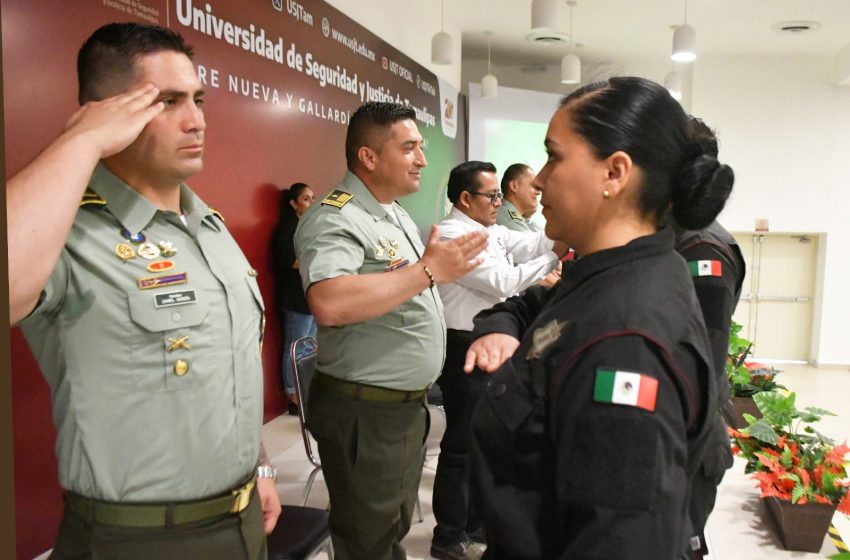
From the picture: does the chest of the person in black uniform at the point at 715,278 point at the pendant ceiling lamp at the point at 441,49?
no

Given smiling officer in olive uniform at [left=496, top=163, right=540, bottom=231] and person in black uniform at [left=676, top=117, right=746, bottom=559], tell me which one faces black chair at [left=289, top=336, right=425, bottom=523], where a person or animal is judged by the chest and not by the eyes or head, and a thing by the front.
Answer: the person in black uniform

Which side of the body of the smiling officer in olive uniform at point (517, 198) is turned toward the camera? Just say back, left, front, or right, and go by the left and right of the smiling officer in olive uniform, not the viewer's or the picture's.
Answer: right

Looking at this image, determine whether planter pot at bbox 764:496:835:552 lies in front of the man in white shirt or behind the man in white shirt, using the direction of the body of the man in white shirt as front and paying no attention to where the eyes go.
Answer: in front

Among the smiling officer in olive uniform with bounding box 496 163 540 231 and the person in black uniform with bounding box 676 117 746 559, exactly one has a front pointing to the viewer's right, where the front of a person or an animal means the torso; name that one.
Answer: the smiling officer in olive uniform

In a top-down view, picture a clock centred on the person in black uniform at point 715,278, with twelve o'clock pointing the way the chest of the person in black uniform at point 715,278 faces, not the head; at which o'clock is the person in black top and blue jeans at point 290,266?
the person in black top and blue jeans at point 290,266 is roughly at 1 o'clock from the person in black uniform at point 715,278.

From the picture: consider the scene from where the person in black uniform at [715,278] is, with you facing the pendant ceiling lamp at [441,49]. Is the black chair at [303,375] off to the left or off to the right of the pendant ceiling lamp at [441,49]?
left

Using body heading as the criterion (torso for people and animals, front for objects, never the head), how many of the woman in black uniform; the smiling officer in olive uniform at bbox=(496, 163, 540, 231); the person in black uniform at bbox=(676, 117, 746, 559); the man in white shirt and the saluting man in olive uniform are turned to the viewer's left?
2

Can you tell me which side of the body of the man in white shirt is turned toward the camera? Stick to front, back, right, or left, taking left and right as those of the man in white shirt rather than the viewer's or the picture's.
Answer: right

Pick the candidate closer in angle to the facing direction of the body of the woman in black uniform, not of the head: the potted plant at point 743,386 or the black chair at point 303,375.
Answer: the black chair

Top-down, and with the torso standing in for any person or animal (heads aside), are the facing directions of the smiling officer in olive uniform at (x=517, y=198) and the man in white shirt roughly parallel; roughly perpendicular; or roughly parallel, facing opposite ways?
roughly parallel

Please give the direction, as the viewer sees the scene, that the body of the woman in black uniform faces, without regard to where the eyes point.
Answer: to the viewer's left

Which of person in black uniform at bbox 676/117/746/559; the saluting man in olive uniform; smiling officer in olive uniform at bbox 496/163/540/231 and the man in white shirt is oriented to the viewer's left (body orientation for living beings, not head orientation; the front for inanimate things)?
the person in black uniform

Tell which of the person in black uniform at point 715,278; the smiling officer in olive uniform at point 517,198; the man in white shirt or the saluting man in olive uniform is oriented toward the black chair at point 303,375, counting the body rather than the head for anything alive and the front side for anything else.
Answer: the person in black uniform

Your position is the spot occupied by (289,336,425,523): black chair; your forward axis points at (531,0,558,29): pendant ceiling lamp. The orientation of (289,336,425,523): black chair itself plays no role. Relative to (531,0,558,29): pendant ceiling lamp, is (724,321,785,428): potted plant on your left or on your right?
right

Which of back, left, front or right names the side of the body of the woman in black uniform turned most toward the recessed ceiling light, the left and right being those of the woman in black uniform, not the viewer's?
right

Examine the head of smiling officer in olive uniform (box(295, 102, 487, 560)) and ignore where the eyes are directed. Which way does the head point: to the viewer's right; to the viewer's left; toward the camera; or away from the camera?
to the viewer's right

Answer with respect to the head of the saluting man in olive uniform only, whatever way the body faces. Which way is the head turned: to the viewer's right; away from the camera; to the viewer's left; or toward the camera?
to the viewer's right
